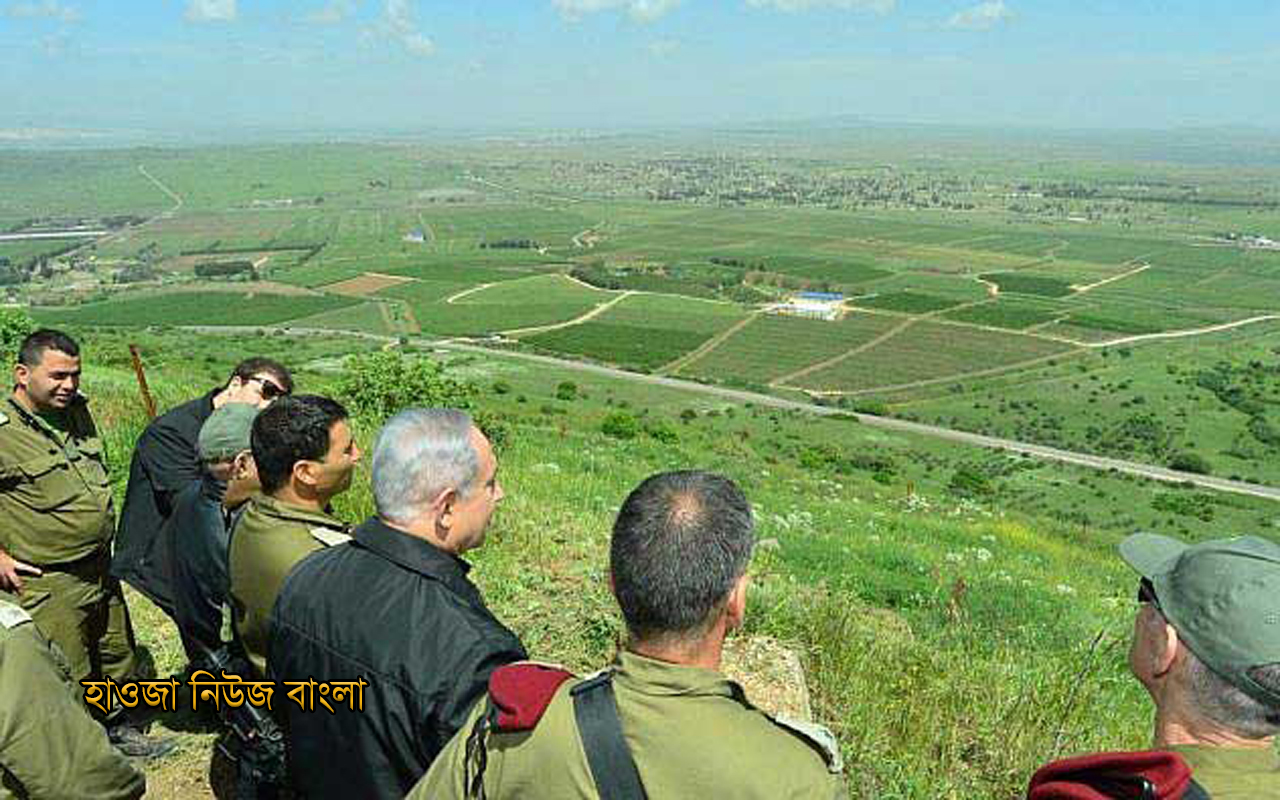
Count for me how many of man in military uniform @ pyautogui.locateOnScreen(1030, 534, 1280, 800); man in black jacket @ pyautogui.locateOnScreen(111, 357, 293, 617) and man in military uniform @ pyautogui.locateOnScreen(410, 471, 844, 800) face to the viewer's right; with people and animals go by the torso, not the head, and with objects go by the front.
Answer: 1

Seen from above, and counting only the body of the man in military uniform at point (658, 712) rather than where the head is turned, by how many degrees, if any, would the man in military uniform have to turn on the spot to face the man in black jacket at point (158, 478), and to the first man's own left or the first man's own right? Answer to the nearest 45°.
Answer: approximately 45° to the first man's own left

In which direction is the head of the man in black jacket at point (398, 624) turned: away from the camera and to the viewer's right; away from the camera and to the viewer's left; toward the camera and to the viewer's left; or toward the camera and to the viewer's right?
away from the camera and to the viewer's right

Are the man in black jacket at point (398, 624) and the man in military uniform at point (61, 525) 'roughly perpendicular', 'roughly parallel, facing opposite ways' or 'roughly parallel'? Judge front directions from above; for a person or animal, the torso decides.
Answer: roughly perpendicular

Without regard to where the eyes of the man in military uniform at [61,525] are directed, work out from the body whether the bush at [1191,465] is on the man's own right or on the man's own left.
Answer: on the man's own left

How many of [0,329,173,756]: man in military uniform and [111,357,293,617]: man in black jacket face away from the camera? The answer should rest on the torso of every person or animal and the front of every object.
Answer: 0

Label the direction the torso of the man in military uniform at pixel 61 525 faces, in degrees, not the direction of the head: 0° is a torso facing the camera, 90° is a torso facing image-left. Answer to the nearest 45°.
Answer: approximately 315°

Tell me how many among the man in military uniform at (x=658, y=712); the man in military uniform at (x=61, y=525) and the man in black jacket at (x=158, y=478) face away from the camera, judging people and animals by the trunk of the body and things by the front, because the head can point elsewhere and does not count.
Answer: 1

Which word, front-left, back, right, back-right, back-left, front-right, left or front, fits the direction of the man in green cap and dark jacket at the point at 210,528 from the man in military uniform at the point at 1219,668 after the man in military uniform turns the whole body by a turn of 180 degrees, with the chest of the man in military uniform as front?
back-right

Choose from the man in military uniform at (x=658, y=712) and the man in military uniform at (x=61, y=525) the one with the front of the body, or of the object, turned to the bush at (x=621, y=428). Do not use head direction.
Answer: the man in military uniform at (x=658, y=712)

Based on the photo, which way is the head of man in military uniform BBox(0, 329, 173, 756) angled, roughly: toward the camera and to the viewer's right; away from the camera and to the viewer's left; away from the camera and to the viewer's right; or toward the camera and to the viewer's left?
toward the camera and to the viewer's right

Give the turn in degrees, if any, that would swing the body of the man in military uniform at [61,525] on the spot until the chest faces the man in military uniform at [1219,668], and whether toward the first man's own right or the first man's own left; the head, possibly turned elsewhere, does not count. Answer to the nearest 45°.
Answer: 0° — they already face them

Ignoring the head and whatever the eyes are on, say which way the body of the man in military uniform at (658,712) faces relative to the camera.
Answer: away from the camera

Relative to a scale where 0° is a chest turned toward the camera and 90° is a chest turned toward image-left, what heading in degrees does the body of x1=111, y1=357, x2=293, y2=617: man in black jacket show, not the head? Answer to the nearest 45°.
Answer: approximately 270°

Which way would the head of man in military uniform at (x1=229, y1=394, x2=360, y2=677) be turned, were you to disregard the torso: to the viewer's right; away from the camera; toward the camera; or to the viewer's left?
to the viewer's right

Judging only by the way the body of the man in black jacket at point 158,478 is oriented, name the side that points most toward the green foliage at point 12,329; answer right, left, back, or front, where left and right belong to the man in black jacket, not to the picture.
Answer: left

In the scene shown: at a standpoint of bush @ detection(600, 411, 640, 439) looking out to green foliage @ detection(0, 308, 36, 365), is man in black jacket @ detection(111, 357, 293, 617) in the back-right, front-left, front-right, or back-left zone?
front-left

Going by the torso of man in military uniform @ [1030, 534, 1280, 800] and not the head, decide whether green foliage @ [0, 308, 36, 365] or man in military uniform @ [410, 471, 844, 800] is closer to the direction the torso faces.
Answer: the green foliage
